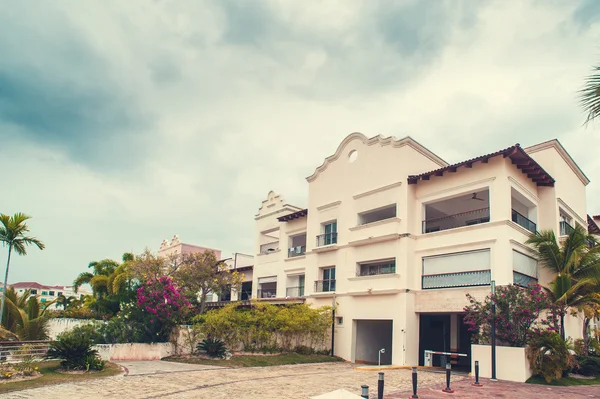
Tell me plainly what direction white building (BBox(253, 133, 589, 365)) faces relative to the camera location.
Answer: facing the viewer and to the left of the viewer

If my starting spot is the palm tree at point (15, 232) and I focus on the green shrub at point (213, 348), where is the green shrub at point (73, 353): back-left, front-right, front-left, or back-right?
front-right

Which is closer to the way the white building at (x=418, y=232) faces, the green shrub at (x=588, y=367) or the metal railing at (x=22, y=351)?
the metal railing

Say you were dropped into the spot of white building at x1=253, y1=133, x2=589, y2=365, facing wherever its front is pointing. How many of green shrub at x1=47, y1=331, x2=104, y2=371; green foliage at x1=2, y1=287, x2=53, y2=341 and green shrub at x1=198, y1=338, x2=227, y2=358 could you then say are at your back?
0

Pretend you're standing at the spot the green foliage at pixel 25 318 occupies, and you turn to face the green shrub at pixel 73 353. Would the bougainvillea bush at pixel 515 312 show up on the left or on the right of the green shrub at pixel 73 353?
left

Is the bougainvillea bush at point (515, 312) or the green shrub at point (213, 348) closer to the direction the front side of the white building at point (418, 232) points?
the green shrub

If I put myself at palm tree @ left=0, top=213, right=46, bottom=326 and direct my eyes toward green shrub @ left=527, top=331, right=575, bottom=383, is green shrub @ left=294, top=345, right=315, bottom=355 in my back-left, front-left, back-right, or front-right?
front-left

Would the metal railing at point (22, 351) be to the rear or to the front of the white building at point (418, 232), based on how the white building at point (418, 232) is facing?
to the front

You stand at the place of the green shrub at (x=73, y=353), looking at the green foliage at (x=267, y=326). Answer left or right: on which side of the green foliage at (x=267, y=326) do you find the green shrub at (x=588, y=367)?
right

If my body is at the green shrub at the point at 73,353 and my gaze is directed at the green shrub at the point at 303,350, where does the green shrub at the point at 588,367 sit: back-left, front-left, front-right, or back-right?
front-right

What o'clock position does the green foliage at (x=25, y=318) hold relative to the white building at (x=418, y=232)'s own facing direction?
The green foliage is roughly at 1 o'clock from the white building.

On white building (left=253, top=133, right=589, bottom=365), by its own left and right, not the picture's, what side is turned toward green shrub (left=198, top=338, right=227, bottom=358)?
front

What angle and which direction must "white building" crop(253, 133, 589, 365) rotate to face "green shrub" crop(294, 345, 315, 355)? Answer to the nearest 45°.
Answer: approximately 45° to its right

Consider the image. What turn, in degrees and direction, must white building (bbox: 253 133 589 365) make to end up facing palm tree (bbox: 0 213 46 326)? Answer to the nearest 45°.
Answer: approximately 45° to its right

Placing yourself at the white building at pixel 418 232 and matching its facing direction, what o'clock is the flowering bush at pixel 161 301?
The flowering bush is roughly at 1 o'clock from the white building.

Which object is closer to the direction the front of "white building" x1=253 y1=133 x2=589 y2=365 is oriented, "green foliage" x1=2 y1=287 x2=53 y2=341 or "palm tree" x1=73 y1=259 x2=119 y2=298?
the green foliage

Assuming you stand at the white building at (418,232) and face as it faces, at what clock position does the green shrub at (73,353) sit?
The green shrub is roughly at 12 o'clock from the white building.
